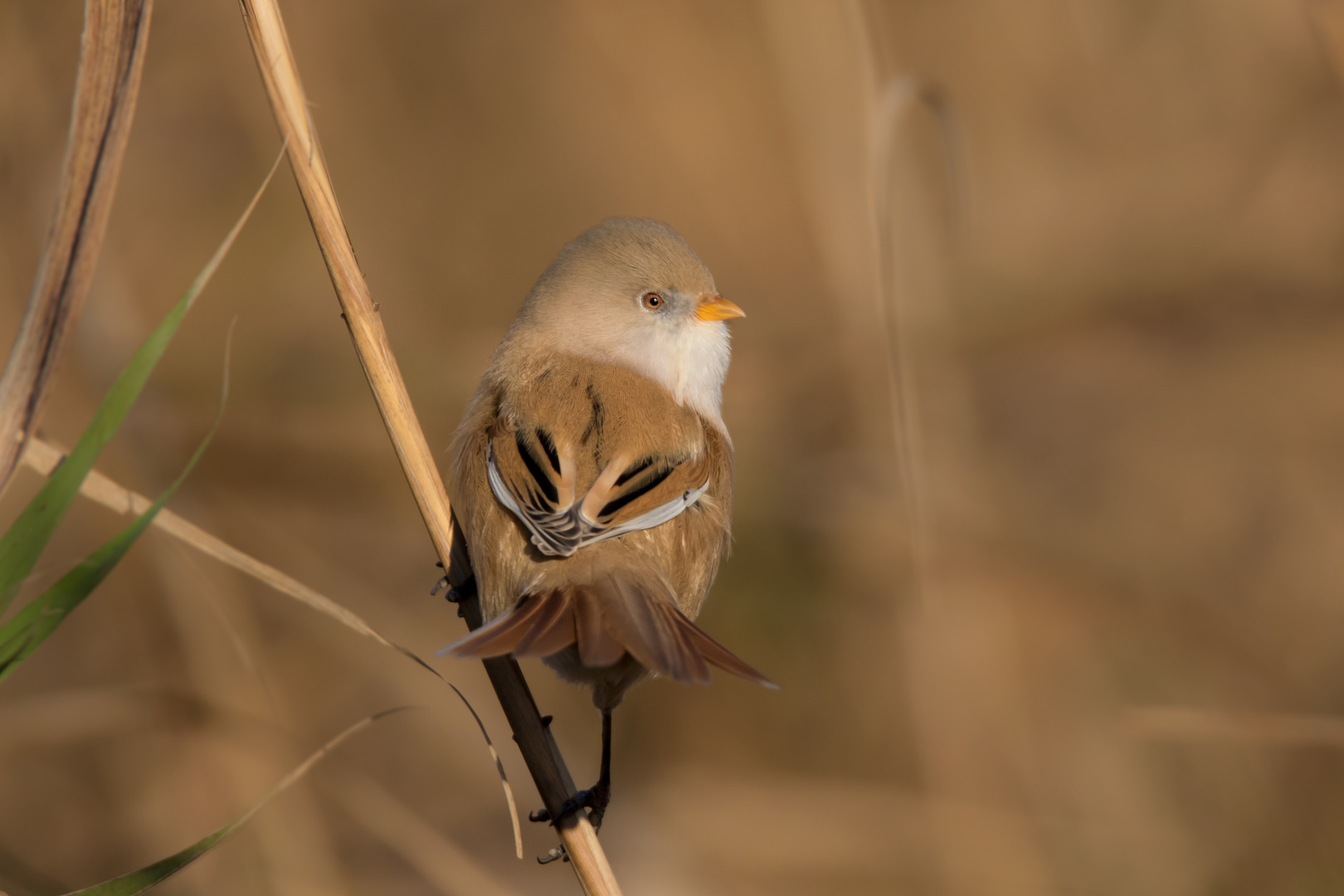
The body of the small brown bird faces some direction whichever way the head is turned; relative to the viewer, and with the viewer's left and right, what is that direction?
facing away from the viewer

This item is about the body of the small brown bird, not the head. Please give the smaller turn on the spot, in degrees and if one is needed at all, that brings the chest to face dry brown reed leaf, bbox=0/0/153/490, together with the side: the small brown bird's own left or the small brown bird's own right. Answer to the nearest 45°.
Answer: approximately 135° to the small brown bird's own left

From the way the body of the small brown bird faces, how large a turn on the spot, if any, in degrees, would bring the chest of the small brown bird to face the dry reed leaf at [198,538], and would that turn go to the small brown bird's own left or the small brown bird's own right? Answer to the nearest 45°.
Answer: approximately 135° to the small brown bird's own left

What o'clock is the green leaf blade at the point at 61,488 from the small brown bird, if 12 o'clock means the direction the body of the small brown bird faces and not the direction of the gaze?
The green leaf blade is roughly at 9 o'clock from the small brown bird.
